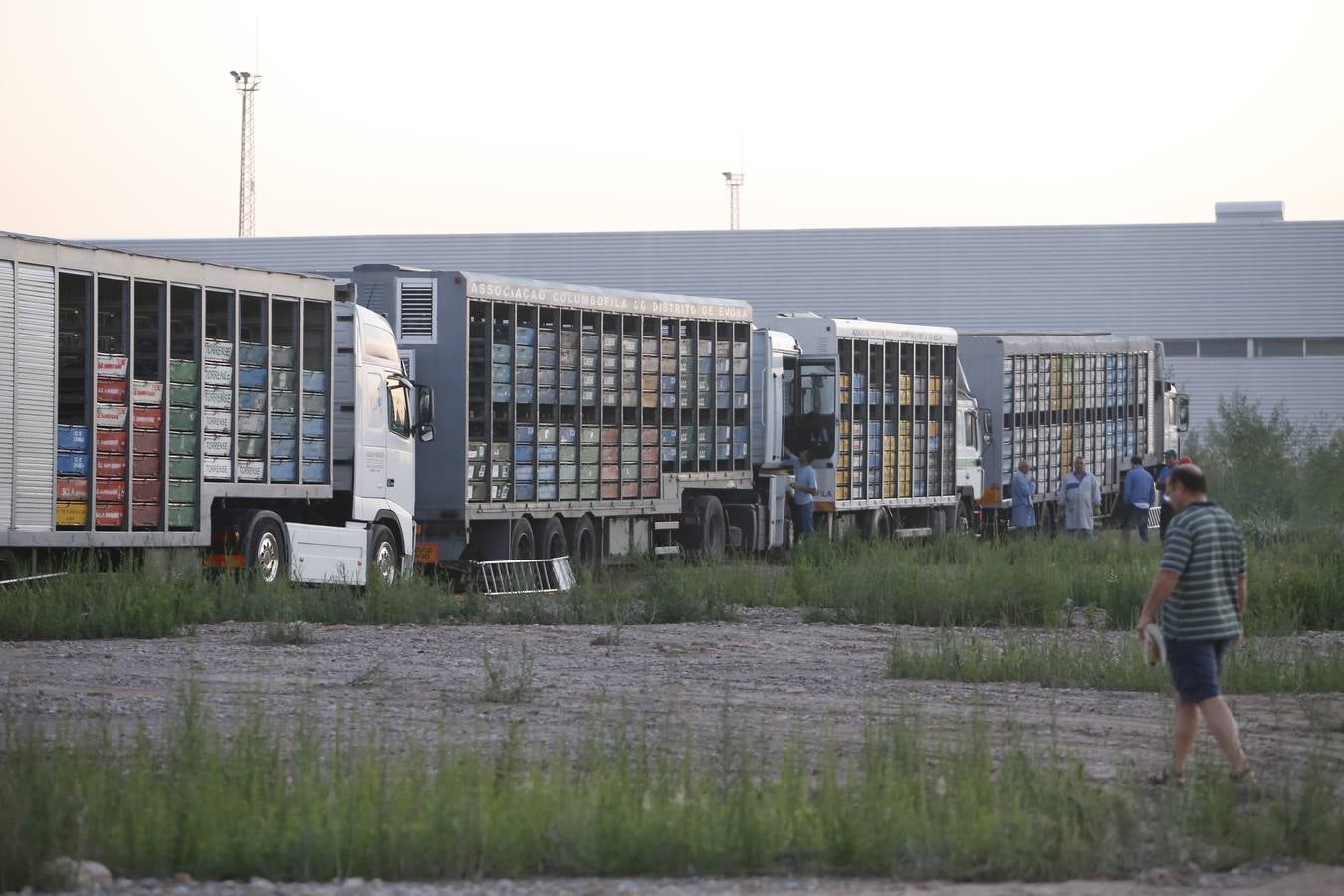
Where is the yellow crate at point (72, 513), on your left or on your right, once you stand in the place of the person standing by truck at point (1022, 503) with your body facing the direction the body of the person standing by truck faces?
on your right

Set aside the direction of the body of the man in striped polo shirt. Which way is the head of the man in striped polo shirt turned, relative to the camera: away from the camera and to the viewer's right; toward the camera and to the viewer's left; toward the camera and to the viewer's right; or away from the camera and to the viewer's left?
away from the camera and to the viewer's left

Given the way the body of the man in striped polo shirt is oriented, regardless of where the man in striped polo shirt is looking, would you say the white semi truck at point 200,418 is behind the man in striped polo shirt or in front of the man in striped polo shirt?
in front

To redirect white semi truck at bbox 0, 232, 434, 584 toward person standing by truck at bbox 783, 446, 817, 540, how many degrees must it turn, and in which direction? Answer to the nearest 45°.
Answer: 0° — it already faces them

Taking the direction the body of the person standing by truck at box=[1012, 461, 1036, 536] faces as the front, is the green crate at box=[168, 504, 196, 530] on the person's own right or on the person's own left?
on the person's own right

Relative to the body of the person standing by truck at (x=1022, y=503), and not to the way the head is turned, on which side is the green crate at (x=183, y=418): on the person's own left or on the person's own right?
on the person's own right

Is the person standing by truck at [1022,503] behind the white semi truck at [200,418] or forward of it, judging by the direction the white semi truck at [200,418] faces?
forward

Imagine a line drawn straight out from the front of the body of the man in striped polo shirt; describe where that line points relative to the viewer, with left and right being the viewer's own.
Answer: facing away from the viewer and to the left of the viewer

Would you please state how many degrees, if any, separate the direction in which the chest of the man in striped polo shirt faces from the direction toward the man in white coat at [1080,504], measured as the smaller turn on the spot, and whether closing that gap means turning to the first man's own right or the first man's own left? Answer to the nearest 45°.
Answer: approximately 45° to the first man's own right
